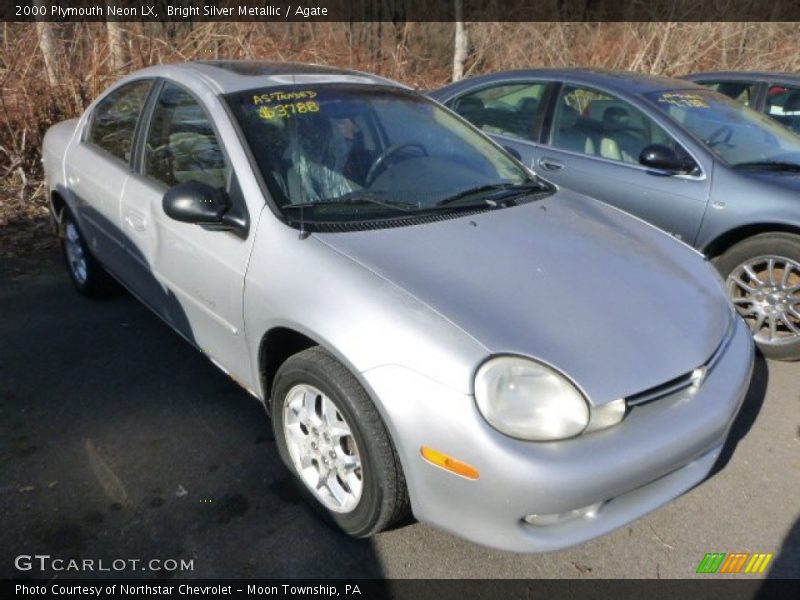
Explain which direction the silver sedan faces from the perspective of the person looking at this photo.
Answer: facing the viewer and to the right of the viewer

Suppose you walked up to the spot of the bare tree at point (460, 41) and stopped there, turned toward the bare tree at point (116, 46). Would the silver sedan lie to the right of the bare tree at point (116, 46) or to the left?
left

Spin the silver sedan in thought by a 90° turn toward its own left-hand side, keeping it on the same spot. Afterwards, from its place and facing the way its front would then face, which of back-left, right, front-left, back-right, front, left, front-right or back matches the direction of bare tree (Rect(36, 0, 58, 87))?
left

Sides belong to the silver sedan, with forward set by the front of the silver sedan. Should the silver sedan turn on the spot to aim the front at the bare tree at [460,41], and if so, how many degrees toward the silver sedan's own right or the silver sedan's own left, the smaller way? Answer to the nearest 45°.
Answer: approximately 135° to the silver sedan's own left

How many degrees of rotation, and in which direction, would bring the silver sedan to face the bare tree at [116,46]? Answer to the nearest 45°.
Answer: approximately 180°
